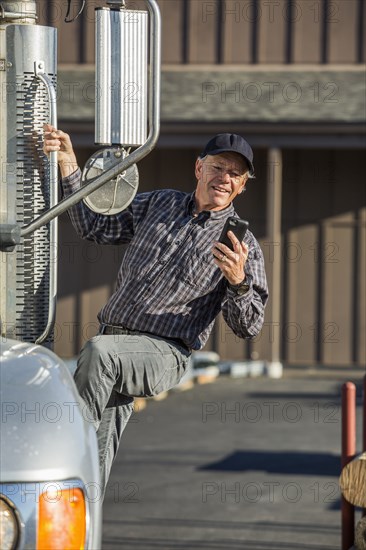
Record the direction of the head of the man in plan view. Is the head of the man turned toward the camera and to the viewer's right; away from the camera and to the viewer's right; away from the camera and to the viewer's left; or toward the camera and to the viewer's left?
toward the camera and to the viewer's right

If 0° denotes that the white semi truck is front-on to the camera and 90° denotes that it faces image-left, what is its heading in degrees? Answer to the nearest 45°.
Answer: approximately 0°
